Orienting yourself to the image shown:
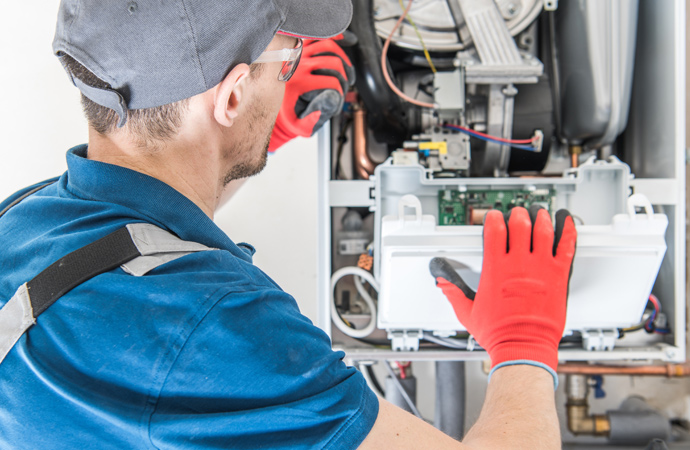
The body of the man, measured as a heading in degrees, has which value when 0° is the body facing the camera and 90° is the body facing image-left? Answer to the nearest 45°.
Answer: approximately 225°

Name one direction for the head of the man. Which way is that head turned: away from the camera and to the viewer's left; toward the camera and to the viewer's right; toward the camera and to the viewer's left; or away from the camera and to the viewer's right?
away from the camera and to the viewer's right
